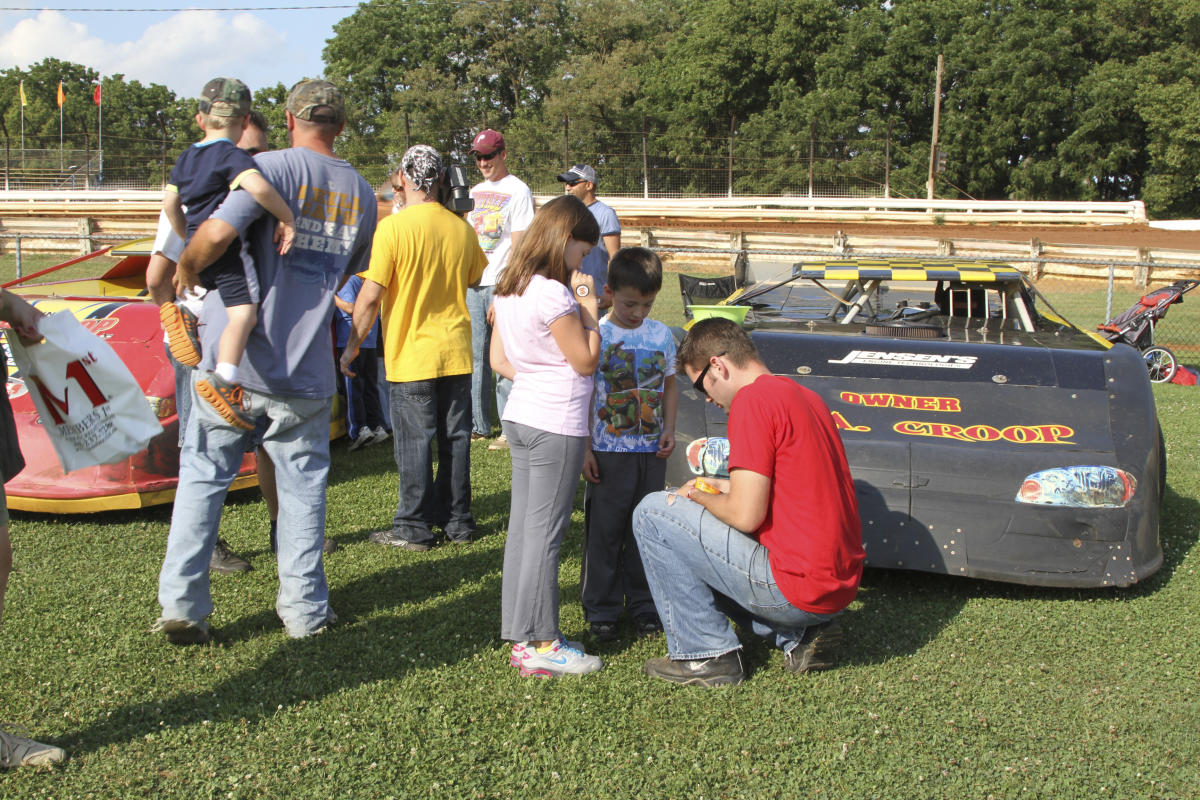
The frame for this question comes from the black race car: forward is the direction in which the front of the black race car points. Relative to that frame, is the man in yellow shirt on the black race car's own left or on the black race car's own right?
on the black race car's own right

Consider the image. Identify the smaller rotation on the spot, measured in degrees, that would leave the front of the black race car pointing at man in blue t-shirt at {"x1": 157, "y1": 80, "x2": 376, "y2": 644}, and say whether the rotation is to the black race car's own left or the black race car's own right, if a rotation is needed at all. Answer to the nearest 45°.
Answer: approximately 45° to the black race car's own right

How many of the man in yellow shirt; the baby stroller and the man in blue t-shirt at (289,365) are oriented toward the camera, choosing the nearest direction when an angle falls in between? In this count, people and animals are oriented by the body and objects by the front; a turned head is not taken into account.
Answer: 0

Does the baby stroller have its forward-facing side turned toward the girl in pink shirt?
no

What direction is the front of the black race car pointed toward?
toward the camera

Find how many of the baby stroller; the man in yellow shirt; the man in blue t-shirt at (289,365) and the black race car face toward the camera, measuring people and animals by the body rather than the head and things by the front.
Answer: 1

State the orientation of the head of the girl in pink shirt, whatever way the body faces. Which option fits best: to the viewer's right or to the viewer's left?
to the viewer's right

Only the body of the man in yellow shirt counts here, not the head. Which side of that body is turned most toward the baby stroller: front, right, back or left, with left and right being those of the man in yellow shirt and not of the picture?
right

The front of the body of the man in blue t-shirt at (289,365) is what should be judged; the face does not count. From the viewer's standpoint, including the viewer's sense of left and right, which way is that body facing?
facing away from the viewer and to the left of the viewer

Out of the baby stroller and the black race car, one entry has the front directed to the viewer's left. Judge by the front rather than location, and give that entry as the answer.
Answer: the baby stroller

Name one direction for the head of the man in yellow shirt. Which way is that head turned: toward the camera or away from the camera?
away from the camera

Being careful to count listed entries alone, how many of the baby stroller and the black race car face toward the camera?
1

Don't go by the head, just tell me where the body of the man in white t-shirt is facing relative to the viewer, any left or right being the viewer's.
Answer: facing the viewer and to the left of the viewer

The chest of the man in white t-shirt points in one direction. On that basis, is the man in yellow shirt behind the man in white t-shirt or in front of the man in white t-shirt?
in front

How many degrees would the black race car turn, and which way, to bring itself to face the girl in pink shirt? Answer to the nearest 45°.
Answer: approximately 45° to its right

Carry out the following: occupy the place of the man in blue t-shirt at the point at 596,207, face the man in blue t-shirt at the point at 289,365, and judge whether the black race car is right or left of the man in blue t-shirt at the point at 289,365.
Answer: left
